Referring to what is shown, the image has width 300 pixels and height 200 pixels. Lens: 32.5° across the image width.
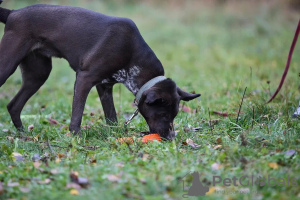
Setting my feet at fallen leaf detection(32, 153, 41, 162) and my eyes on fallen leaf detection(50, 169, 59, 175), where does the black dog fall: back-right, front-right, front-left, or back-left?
back-left

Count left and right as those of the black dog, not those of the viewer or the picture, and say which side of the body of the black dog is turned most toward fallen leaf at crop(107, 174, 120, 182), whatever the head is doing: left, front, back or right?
right

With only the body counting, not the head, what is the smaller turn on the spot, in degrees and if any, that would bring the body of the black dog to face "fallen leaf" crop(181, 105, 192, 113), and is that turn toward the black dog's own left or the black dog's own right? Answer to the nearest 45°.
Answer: approximately 45° to the black dog's own left

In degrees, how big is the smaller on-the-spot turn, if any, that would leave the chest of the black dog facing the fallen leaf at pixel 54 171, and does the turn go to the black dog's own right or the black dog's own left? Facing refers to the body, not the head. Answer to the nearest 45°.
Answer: approximately 90° to the black dog's own right

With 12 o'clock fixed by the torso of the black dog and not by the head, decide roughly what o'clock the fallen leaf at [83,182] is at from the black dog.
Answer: The fallen leaf is roughly at 3 o'clock from the black dog.

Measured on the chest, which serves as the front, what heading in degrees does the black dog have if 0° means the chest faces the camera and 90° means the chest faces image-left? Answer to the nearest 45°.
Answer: approximately 270°

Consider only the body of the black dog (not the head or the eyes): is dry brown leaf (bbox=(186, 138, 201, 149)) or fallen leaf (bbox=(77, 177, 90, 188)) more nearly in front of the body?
the dry brown leaf
